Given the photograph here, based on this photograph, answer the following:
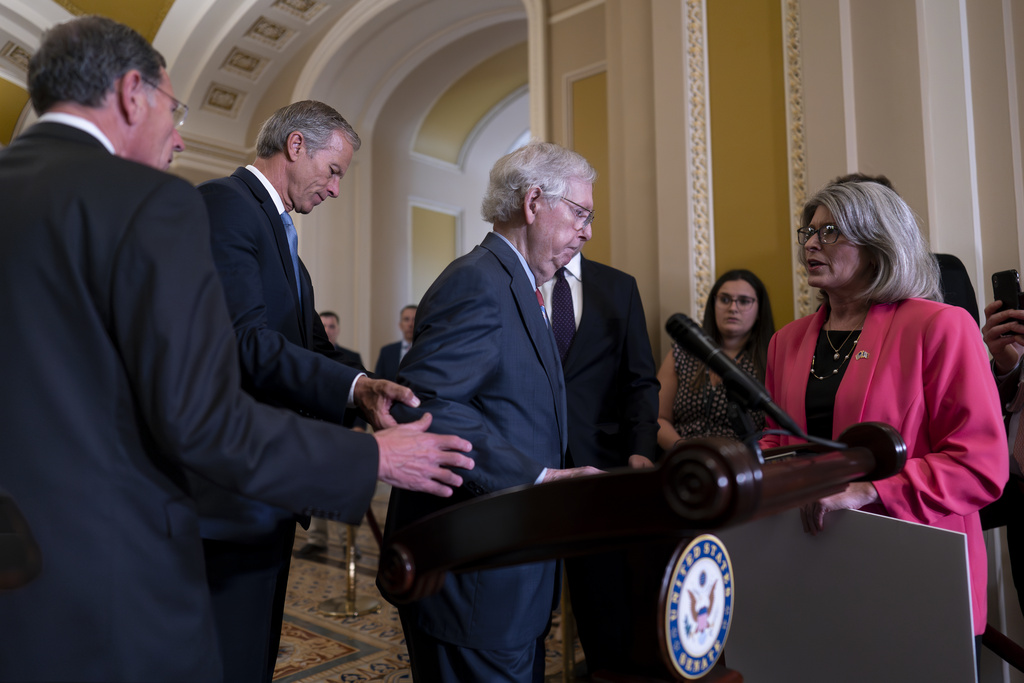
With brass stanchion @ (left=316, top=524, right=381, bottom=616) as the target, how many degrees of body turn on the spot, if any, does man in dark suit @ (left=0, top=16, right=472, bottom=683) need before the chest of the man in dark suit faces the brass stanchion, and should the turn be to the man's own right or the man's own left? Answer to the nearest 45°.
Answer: approximately 45° to the man's own left

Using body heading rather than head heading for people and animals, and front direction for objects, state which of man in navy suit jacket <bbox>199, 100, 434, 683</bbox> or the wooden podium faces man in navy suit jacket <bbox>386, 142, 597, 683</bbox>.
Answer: man in navy suit jacket <bbox>199, 100, 434, 683</bbox>

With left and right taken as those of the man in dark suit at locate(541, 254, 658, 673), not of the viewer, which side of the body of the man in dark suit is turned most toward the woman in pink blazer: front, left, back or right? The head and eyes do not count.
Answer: left

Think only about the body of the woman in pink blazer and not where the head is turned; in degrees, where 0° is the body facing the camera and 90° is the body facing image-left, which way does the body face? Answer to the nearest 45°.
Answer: approximately 45°

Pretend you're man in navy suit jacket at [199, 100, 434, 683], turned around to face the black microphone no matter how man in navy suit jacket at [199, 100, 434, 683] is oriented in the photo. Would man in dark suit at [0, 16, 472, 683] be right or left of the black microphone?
right

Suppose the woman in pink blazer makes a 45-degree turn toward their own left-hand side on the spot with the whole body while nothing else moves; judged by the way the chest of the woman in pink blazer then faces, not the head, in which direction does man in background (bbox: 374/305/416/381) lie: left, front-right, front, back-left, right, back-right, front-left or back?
back-right

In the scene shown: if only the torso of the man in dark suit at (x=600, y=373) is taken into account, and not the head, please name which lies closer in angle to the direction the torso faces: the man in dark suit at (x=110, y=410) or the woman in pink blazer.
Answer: the man in dark suit

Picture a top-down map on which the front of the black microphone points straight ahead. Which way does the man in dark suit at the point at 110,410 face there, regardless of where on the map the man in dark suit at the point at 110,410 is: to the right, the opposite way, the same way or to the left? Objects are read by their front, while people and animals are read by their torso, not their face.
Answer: to the right

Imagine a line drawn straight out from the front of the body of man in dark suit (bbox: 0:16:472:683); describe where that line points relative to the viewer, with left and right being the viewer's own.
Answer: facing away from the viewer and to the right of the viewer

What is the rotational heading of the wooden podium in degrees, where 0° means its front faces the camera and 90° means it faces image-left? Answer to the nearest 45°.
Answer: approximately 315°

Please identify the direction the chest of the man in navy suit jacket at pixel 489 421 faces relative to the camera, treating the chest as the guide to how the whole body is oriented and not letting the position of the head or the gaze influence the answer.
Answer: to the viewer's right

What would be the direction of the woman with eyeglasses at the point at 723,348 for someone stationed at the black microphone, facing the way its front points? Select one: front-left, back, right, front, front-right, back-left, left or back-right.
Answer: right
